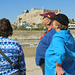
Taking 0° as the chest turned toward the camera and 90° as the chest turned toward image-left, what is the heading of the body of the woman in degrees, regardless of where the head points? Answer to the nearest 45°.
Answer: approximately 180°

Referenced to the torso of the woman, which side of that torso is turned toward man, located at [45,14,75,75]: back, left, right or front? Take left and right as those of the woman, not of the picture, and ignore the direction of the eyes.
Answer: right
